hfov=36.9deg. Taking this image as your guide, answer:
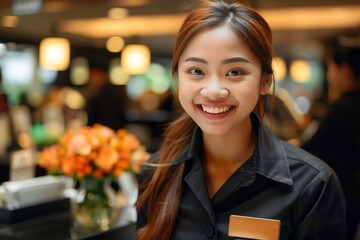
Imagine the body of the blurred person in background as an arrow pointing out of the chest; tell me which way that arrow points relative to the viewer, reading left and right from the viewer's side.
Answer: facing to the left of the viewer

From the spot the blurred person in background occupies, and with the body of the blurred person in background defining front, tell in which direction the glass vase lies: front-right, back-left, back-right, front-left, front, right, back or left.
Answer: front-left

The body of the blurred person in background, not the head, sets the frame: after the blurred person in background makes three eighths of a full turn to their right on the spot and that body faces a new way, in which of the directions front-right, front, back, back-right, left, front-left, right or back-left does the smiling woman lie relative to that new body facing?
back-right
